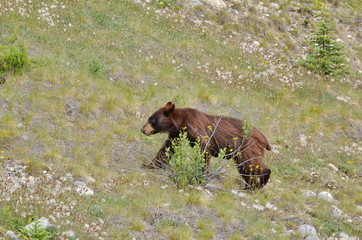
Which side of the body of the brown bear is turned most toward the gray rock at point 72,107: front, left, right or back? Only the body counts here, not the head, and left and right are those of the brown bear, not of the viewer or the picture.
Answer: front

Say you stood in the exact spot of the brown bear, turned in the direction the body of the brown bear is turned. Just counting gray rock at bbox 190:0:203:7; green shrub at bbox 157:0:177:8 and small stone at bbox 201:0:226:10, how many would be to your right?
3

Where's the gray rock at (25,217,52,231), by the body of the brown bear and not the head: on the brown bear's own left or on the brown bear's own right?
on the brown bear's own left

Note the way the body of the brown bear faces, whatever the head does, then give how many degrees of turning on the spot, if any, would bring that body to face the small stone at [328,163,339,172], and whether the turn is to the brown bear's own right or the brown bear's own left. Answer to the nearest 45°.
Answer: approximately 135° to the brown bear's own right

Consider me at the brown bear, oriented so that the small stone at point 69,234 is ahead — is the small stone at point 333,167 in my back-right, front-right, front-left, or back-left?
back-left

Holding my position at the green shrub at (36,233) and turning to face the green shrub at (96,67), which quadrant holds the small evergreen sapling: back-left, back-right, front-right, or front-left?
front-right

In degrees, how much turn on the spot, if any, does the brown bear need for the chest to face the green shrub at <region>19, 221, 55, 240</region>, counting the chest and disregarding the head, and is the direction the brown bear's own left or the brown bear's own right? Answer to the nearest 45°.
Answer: approximately 90° to the brown bear's own left

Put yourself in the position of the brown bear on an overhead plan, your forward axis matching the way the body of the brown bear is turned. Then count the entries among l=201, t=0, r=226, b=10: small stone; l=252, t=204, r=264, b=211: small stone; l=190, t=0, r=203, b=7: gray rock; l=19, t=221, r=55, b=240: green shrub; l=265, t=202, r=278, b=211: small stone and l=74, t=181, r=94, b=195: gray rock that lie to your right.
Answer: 2

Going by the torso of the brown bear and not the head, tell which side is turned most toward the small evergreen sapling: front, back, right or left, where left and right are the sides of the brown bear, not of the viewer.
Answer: right

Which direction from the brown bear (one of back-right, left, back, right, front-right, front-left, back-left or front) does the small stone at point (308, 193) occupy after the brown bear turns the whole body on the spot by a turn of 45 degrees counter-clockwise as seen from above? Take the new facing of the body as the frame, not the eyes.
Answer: back-left

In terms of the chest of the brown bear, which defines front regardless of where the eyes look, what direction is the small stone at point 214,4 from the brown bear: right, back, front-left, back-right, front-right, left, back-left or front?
right

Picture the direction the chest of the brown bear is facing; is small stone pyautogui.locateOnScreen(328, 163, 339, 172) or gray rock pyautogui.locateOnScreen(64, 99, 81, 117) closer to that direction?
the gray rock

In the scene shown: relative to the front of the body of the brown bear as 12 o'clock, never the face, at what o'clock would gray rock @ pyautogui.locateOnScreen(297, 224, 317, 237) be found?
The gray rock is roughly at 8 o'clock from the brown bear.

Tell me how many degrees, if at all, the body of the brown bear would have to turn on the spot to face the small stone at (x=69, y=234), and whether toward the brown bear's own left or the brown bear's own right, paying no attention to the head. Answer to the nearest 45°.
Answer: approximately 90° to the brown bear's own left

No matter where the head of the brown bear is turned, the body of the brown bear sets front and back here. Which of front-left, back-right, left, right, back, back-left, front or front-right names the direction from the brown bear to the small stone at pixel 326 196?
back

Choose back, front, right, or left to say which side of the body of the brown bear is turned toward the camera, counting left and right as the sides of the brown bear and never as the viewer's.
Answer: left

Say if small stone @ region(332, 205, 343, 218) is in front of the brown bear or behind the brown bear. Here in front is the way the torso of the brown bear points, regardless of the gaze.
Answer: behind

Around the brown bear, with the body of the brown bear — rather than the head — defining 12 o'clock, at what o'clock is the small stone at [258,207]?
The small stone is roughly at 8 o'clock from the brown bear.
